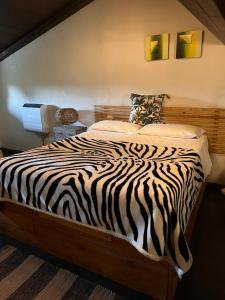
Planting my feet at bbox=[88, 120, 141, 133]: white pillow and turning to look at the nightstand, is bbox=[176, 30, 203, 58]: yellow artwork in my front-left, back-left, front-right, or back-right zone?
back-right

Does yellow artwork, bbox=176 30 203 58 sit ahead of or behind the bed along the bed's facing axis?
behind

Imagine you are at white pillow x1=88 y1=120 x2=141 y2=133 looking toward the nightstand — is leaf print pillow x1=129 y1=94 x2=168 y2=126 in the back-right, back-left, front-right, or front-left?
back-right

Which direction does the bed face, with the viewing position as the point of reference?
facing the viewer and to the left of the viewer

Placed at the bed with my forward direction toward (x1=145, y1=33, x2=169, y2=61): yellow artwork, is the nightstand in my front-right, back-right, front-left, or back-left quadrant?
front-left

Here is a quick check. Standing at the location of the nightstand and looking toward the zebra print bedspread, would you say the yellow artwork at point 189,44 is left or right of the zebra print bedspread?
left

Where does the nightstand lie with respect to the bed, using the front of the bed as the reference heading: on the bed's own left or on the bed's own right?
on the bed's own right

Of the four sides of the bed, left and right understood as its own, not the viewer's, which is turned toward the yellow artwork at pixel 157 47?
back
